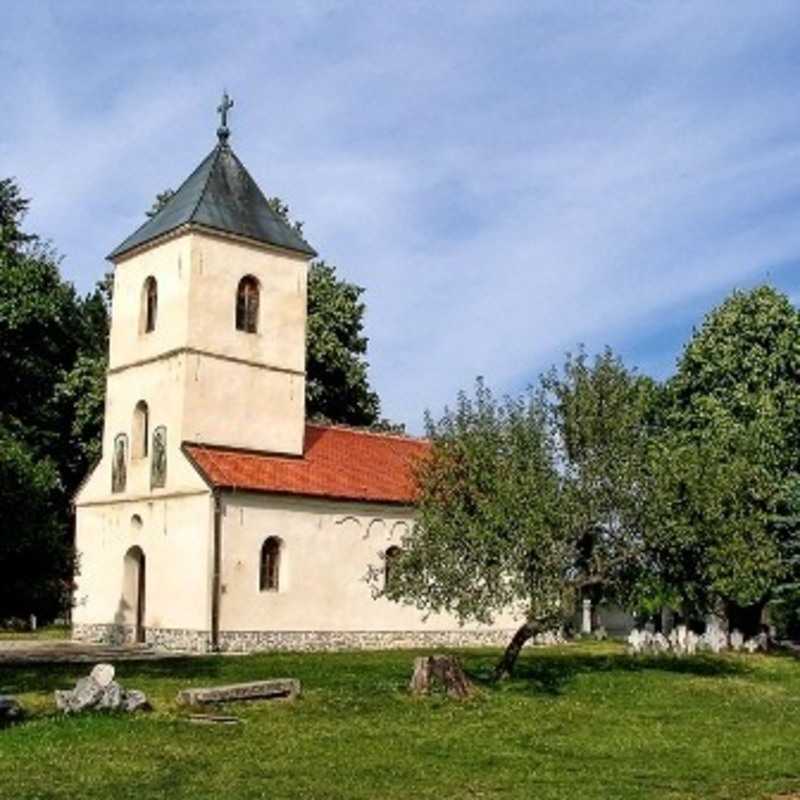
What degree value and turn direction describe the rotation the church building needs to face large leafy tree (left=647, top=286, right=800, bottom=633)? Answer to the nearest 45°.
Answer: approximately 135° to its left

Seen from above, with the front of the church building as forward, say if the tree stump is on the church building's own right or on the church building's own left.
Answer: on the church building's own left

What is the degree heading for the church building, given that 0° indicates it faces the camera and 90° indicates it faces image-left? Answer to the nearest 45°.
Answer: approximately 45°

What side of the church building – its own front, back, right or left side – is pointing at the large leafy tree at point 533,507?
left

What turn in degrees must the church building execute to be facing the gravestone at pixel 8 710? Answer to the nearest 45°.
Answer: approximately 45° to its left

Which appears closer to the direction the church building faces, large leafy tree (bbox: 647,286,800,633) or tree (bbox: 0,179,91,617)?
the tree

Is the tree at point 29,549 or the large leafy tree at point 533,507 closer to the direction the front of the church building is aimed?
the tree
